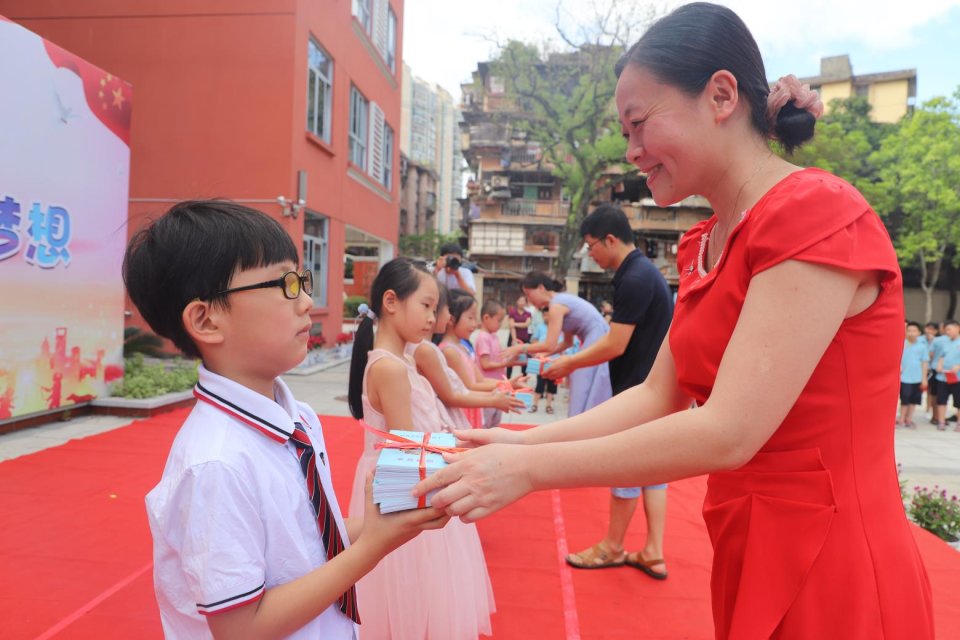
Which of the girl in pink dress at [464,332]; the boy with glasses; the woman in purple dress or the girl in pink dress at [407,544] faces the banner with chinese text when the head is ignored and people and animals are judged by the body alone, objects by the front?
the woman in purple dress

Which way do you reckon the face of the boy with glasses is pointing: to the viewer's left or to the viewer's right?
to the viewer's right

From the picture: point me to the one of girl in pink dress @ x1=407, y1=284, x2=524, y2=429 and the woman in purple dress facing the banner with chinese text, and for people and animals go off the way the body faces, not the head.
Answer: the woman in purple dress

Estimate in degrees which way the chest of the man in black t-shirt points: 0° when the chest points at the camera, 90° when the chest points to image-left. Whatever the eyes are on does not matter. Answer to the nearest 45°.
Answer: approximately 90°

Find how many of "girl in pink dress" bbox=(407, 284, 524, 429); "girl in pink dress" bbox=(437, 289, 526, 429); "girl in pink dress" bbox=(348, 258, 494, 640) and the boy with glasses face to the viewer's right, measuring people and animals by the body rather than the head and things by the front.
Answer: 4

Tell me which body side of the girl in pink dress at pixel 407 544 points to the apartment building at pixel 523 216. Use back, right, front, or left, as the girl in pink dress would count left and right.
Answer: left

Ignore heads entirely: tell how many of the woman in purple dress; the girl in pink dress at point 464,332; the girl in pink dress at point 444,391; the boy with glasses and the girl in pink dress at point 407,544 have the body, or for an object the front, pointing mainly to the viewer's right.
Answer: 4

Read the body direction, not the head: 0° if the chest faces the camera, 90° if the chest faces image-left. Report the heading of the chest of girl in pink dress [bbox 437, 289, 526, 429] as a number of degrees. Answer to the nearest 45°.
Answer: approximately 270°

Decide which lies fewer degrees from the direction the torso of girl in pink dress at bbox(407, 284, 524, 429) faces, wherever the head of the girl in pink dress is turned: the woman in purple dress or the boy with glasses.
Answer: the woman in purple dress

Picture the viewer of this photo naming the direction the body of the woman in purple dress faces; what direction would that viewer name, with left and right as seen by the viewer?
facing to the left of the viewer

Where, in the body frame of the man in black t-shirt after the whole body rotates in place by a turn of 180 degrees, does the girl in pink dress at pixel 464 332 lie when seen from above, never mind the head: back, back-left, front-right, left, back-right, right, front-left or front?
back-left

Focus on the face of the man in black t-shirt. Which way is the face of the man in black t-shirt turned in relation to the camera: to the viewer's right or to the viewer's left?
to the viewer's left

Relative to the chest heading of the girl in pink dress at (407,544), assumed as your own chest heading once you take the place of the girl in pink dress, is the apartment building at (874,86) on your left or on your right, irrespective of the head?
on your left

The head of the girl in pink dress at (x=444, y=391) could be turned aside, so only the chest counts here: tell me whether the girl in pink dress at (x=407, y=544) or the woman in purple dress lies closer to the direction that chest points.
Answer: the woman in purple dress

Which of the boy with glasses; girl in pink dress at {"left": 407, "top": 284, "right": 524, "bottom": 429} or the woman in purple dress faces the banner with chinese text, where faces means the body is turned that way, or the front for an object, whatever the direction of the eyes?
the woman in purple dress

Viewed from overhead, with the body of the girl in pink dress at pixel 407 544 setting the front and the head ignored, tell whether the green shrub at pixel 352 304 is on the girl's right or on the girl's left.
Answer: on the girl's left

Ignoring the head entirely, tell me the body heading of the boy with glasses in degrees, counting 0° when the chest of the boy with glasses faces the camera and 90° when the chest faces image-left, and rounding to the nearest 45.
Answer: approximately 270°

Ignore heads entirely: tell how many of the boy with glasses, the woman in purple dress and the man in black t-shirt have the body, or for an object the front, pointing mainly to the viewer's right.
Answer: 1
